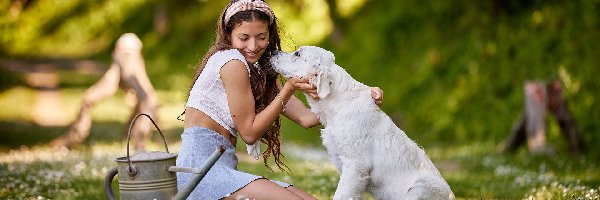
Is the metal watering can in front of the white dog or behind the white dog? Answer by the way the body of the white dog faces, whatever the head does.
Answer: in front

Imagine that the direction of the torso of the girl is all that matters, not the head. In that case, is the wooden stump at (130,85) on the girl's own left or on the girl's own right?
on the girl's own left

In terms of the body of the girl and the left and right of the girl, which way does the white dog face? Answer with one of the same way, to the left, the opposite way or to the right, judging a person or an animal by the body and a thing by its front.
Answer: the opposite way

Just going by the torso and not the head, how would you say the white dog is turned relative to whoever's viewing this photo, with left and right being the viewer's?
facing to the left of the viewer

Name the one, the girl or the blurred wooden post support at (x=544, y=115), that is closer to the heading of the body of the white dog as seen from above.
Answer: the girl

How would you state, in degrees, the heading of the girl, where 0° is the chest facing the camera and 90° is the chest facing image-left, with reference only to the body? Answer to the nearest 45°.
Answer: approximately 270°

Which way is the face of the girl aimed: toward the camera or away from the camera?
toward the camera

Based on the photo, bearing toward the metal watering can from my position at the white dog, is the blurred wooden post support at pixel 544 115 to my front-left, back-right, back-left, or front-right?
back-right

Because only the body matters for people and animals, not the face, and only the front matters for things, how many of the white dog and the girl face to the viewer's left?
1

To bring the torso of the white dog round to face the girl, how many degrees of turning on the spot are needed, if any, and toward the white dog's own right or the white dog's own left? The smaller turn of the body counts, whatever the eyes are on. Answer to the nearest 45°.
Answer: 0° — it already faces them
